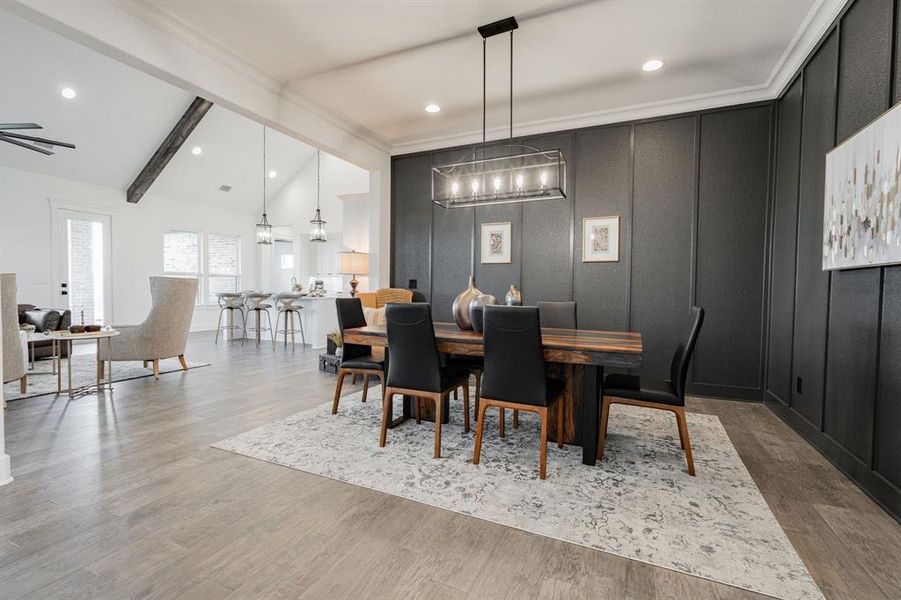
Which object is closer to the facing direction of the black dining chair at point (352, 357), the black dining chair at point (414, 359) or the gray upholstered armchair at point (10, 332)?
the black dining chair

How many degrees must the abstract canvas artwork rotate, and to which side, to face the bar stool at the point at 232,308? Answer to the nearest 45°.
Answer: approximately 45° to its right

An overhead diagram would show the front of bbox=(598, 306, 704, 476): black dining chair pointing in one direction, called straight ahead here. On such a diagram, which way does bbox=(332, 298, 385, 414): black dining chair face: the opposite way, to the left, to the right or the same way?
the opposite way

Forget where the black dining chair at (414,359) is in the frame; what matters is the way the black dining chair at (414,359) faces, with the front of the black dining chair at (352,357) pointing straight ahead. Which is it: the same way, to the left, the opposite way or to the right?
to the left

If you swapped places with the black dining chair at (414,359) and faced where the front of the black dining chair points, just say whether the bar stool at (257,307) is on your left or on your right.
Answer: on your left

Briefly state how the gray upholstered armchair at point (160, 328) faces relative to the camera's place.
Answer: facing away from the viewer and to the left of the viewer

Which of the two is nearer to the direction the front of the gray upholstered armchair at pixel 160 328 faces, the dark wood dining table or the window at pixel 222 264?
the window

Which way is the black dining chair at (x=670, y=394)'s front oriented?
to the viewer's left

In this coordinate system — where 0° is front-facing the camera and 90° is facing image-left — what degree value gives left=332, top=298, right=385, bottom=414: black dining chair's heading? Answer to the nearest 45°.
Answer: approximately 315°

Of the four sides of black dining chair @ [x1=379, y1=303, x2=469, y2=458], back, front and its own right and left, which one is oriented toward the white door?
left

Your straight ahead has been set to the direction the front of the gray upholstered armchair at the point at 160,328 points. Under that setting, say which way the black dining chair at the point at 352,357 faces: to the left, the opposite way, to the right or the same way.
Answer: the opposite way

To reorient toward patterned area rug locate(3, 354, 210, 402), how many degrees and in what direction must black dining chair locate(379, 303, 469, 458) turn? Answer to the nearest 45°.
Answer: approximately 90° to its left

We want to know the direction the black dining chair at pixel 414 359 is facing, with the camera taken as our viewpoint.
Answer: facing away from the viewer and to the right of the viewer

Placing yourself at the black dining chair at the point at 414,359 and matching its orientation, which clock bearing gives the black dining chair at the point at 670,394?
the black dining chair at the point at 670,394 is roughly at 2 o'clock from the black dining chair at the point at 414,359.

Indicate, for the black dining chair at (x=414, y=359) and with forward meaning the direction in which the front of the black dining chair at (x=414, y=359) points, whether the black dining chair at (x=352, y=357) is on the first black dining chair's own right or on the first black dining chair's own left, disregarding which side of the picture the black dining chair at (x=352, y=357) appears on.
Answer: on the first black dining chair's own left
